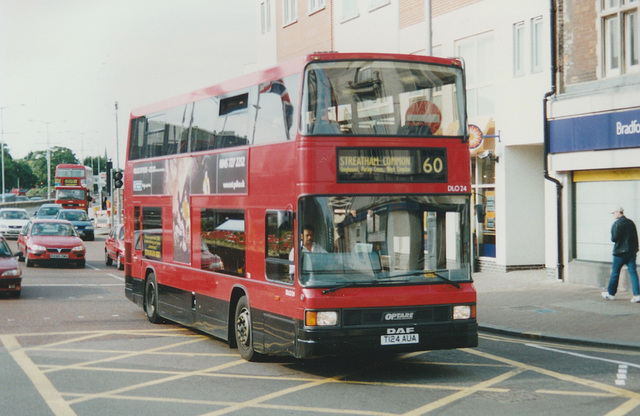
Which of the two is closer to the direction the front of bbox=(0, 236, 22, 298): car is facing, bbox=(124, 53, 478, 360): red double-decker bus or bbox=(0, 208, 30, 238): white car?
the red double-decker bus

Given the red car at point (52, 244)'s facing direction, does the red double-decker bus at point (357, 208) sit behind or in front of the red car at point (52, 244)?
in front

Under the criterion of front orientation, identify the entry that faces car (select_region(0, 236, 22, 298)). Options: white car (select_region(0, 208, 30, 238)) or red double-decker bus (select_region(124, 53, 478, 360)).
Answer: the white car

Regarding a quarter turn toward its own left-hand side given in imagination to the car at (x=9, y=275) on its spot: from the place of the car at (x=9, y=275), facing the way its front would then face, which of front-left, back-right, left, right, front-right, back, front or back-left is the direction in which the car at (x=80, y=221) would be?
left

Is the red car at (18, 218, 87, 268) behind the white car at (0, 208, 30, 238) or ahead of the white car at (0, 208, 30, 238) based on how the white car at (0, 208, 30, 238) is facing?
ahead

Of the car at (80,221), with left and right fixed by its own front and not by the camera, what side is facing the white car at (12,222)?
right

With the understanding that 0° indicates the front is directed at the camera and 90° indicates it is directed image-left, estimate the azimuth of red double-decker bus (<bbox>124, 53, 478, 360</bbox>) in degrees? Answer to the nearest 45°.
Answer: approximately 315°

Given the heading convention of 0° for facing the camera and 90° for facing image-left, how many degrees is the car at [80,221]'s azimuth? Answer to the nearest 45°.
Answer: approximately 0°

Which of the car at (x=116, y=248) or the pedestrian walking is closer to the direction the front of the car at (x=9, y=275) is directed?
the pedestrian walking

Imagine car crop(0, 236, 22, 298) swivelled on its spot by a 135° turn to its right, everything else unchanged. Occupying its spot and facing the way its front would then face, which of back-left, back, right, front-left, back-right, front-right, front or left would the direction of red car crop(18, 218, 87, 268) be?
front-right

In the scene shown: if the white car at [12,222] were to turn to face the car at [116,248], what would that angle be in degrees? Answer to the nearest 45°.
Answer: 0° — it already faces it

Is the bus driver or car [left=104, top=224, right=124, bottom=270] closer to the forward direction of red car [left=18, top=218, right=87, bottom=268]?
the bus driver
